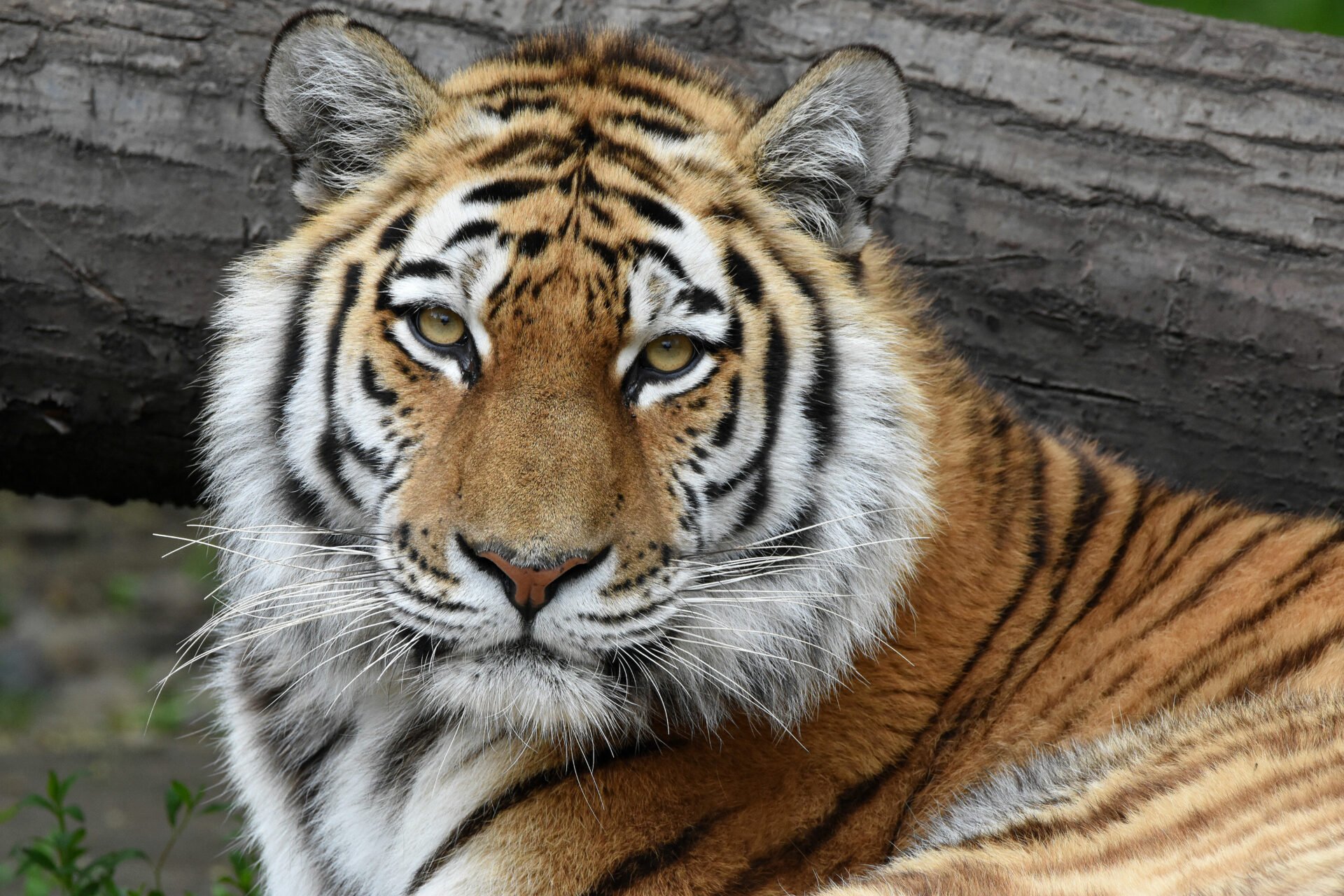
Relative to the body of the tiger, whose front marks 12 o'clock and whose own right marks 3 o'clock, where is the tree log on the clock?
The tree log is roughly at 5 o'clock from the tiger.

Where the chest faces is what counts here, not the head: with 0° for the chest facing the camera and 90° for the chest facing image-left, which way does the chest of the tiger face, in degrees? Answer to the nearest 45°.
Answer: approximately 45°

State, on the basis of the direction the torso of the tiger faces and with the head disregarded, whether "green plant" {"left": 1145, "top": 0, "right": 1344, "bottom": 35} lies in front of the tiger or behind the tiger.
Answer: behind
